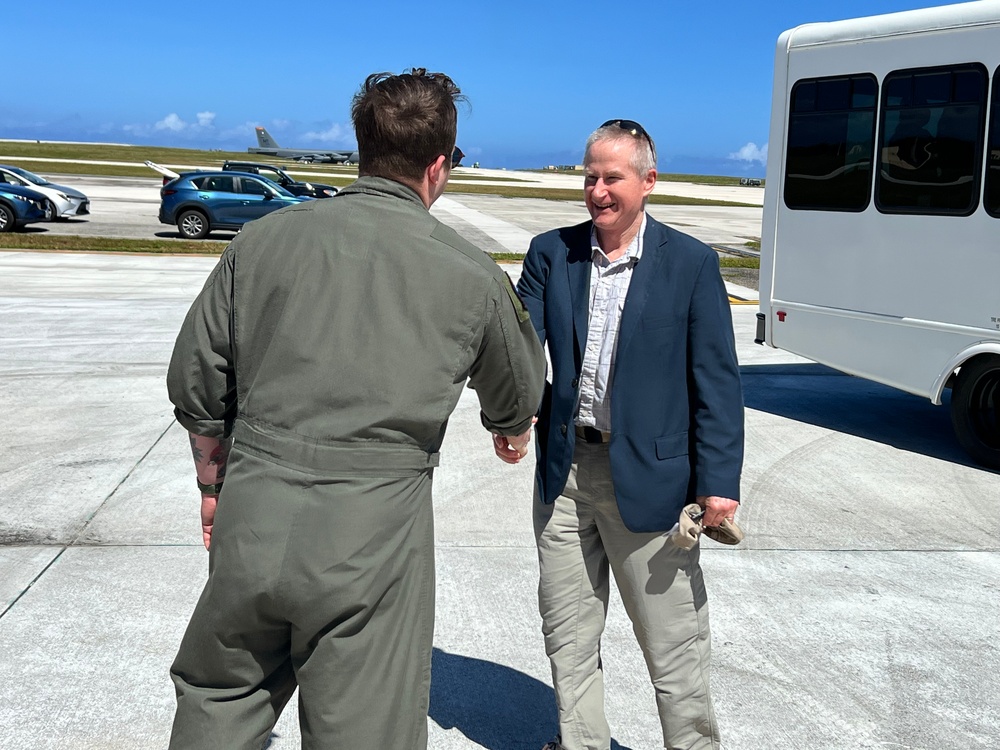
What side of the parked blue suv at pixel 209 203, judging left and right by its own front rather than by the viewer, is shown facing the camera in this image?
right

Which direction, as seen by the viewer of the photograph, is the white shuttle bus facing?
facing the viewer and to the right of the viewer

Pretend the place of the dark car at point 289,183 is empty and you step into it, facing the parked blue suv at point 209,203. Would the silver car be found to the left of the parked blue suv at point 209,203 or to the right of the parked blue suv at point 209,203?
right

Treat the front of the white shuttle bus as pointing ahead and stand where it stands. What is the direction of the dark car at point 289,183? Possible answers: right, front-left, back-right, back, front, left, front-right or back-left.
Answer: back

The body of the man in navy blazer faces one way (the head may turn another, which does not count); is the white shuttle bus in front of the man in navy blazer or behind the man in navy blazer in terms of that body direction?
behind

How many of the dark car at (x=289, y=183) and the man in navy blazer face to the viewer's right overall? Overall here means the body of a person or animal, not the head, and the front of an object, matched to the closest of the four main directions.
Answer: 1

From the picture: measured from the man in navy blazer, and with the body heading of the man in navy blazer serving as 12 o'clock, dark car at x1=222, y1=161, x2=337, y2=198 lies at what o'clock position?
The dark car is roughly at 4 o'clock from the man in navy blazer.

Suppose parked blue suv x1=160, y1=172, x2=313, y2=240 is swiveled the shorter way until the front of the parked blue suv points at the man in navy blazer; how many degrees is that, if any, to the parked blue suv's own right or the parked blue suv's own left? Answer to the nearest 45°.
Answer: approximately 90° to the parked blue suv's own right

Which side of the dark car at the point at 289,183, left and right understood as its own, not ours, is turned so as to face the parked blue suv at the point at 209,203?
right

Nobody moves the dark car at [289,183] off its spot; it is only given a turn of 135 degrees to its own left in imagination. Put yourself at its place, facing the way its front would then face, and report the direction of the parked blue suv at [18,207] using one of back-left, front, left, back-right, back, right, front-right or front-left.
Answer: left

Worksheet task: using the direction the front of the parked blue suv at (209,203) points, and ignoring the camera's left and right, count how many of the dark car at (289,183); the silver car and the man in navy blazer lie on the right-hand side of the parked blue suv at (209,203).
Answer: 1

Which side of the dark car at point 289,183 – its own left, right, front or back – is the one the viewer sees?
right

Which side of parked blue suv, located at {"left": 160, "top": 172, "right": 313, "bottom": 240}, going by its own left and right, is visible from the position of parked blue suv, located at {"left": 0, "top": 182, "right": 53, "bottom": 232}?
back

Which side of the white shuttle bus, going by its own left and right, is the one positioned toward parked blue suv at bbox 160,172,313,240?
back

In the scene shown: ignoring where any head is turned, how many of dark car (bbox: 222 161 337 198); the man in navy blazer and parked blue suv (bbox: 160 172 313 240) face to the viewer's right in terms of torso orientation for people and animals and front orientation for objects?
2
